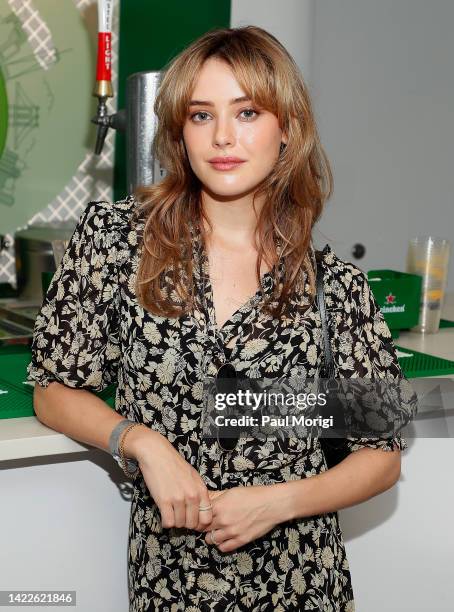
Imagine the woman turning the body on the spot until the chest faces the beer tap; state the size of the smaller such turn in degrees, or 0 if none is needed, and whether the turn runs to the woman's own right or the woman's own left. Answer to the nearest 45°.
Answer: approximately 180°

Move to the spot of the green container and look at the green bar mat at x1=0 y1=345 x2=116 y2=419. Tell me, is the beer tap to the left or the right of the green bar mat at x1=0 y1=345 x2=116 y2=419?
right

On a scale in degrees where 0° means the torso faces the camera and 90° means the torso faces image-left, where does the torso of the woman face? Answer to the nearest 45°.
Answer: approximately 0°

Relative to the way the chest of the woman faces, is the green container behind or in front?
behind

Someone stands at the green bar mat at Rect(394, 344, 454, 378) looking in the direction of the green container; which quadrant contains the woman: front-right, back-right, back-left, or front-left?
back-left

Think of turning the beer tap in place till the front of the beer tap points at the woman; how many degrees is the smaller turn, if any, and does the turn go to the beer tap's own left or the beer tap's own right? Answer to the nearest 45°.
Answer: approximately 90° to the beer tap's own left
